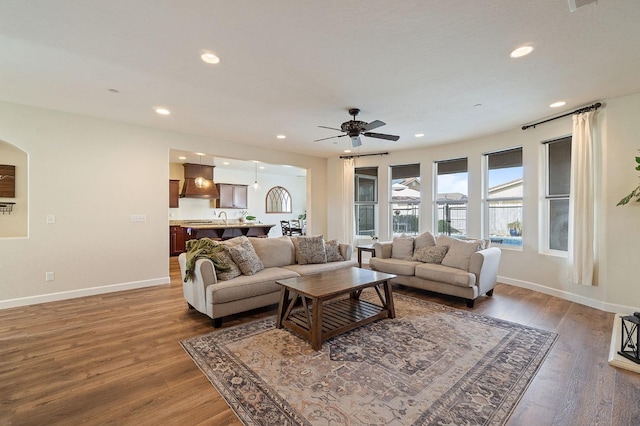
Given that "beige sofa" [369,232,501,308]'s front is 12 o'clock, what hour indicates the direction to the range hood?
The range hood is roughly at 2 o'clock from the beige sofa.

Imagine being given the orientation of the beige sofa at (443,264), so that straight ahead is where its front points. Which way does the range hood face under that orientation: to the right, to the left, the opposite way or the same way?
to the left

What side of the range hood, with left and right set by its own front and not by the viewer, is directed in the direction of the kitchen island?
front

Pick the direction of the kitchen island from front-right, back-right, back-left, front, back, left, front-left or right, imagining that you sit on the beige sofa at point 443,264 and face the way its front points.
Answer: front-right

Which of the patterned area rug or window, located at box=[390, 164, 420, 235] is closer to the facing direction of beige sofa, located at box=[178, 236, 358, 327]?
the patterned area rug

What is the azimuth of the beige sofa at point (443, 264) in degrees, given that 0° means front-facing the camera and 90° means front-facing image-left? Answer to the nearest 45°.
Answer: approximately 45°

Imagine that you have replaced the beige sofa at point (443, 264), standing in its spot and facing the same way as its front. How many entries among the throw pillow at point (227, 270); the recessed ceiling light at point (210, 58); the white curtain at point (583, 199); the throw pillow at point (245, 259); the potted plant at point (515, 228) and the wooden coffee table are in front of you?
4

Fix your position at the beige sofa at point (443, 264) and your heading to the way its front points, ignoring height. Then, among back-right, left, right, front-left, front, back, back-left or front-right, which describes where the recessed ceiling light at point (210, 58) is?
front

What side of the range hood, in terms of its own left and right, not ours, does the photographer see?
front

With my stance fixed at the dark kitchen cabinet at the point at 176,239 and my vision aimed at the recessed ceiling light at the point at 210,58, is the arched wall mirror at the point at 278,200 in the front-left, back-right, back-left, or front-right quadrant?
back-left

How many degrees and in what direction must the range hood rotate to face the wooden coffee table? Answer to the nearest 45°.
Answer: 0° — it already faces it

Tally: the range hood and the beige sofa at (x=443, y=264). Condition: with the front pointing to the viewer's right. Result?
0

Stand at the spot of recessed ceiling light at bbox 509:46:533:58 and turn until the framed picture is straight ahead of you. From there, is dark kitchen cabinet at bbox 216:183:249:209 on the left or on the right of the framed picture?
right

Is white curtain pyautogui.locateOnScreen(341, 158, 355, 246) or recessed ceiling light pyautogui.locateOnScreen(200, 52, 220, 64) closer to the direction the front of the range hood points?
the recessed ceiling light

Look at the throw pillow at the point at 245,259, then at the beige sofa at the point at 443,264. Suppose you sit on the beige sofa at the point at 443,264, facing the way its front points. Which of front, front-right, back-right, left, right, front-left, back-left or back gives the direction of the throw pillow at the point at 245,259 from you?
front
